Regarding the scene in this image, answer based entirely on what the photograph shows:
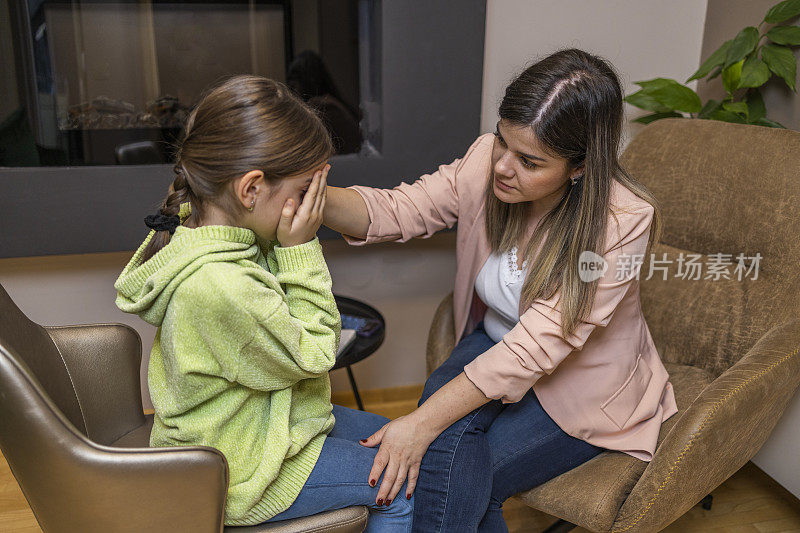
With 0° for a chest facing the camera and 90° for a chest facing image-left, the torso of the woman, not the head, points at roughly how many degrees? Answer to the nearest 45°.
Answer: approximately 45°

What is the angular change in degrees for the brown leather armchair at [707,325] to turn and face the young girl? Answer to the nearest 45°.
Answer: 0° — it already faces them

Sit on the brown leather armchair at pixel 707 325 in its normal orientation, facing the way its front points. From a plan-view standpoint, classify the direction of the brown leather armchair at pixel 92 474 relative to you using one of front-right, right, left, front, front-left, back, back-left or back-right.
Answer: front

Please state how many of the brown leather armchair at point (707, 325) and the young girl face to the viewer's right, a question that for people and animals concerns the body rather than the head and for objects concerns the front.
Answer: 1

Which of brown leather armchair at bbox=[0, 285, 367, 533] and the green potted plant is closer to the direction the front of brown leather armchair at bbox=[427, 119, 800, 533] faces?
the brown leather armchair

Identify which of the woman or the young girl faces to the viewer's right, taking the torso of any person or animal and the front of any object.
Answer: the young girl

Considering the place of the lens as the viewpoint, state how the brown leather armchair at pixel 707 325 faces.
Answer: facing the viewer and to the left of the viewer

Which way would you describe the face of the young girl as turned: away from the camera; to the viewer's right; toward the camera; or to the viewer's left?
to the viewer's right

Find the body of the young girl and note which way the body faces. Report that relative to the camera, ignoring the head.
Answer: to the viewer's right
